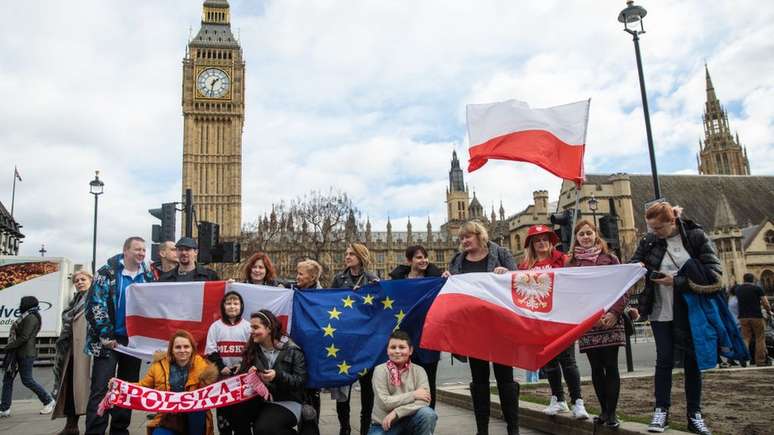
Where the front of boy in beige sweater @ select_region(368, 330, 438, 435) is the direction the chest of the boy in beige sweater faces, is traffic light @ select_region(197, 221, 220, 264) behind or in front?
behind

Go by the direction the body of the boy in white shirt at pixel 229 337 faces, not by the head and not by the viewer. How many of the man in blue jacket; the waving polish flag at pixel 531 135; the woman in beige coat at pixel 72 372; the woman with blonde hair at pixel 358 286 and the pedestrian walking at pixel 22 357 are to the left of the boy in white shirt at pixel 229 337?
2

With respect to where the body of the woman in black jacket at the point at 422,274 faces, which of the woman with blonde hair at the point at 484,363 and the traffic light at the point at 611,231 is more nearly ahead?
the woman with blonde hair

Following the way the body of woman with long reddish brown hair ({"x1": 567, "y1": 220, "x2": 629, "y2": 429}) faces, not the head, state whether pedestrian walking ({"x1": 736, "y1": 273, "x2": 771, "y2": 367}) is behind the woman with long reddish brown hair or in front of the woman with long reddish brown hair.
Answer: behind

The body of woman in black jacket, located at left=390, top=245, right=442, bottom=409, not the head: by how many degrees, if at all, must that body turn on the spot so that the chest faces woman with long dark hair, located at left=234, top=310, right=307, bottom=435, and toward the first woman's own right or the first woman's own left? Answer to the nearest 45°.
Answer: approximately 45° to the first woman's own right

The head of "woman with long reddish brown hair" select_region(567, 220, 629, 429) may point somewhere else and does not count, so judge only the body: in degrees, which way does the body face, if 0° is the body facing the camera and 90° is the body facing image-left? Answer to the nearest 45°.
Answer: approximately 0°

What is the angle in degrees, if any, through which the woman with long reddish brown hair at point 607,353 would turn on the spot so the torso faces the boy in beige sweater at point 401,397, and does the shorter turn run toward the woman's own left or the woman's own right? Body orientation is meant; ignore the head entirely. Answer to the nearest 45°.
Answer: approximately 45° to the woman's own right

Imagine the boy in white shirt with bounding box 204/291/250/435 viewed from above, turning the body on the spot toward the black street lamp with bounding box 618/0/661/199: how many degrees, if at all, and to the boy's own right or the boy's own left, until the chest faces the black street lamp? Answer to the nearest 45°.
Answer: approximately 90° to the boy's own left
